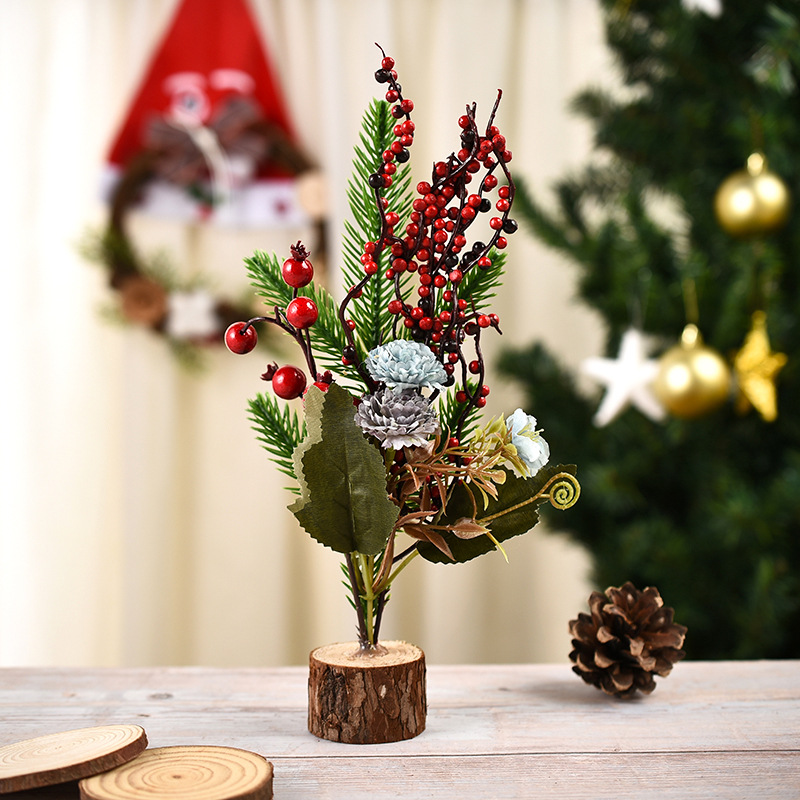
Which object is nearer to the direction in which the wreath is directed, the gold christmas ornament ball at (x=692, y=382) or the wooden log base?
the wooden log base

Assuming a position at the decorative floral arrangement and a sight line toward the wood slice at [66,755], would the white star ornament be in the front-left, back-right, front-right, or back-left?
back-right

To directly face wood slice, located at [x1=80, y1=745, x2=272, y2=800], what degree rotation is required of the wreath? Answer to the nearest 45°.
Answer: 0° — it already faces it

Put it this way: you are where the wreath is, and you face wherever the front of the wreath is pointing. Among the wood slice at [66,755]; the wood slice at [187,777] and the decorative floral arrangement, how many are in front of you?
3

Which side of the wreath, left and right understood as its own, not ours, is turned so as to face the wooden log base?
front

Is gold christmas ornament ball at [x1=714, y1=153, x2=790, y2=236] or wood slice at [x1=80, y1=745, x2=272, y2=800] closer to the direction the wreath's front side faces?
the wood slice

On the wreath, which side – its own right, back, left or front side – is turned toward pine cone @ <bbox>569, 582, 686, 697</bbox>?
front

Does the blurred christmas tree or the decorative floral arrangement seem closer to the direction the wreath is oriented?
the decorative floral arrangement

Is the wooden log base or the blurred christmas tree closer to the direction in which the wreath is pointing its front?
the wooden log base

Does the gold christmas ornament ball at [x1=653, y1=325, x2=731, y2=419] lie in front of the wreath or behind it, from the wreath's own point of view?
in front

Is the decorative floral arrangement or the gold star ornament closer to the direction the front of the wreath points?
the decorative floral arrangement

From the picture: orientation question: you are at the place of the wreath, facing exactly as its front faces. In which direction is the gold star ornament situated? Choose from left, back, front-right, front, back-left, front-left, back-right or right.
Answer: front-left

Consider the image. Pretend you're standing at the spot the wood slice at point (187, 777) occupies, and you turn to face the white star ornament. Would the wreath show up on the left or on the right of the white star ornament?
left

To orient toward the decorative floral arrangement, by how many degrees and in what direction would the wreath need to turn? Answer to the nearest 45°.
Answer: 0° — it already faces it

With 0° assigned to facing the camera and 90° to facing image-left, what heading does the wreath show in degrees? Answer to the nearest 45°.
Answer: approximately 0°

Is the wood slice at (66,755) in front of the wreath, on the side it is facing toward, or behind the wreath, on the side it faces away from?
in front
